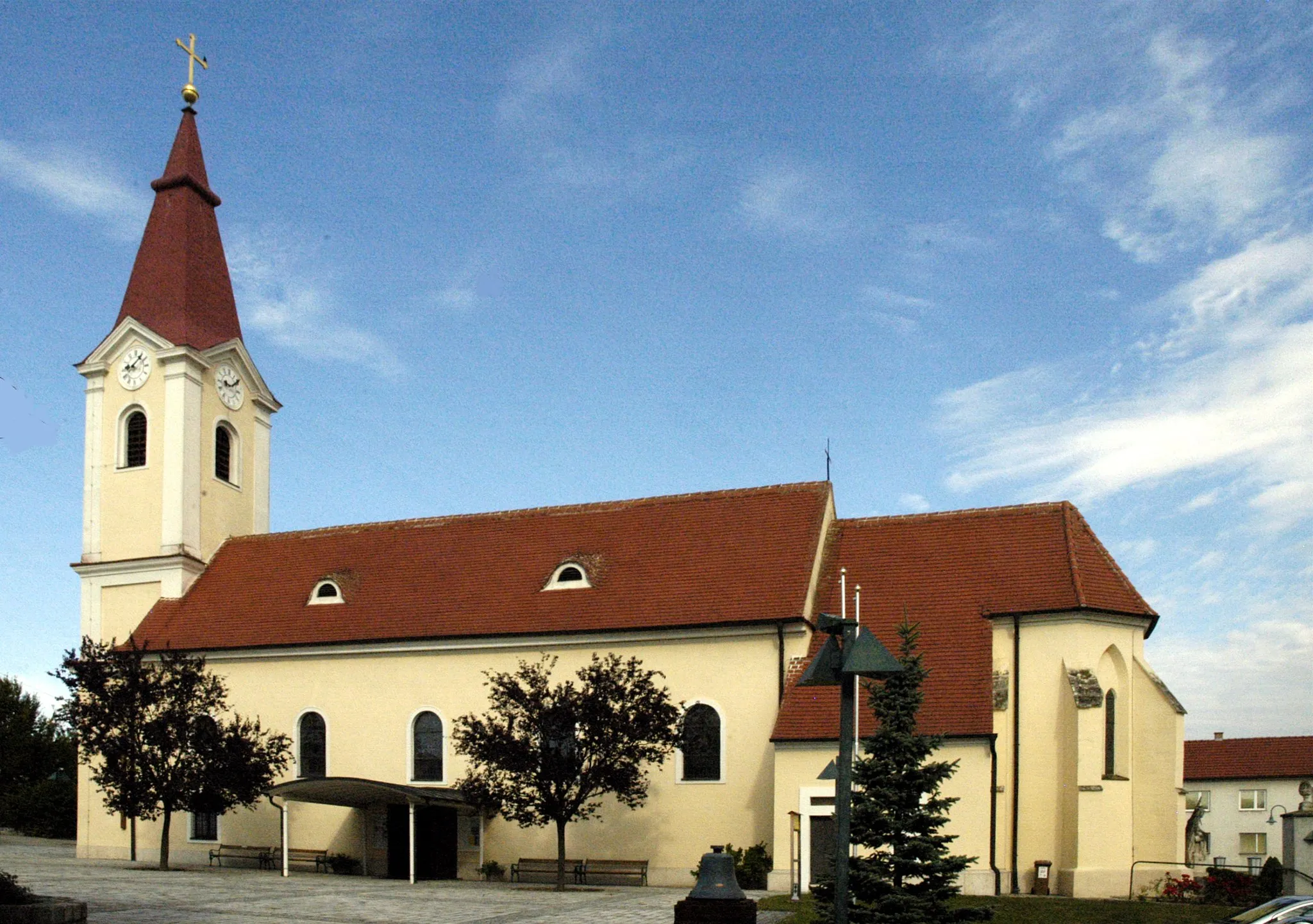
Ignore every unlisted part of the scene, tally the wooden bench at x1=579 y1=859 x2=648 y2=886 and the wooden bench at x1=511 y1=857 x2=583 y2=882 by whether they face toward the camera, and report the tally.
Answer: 2

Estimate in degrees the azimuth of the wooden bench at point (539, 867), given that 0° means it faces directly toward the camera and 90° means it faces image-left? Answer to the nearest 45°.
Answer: approximately 0°

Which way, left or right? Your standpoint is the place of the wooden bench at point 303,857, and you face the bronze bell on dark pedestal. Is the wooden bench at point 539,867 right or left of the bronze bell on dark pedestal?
left

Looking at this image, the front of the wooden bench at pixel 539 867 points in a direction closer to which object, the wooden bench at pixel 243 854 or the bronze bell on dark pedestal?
the bronze bell on dark pedestal

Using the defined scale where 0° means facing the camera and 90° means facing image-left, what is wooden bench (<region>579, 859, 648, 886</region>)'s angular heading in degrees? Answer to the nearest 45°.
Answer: approximately 0°

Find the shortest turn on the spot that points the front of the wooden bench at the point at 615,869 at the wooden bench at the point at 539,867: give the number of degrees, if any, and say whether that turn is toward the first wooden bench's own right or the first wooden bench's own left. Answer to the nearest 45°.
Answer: approximately 135° to the first wooden bench's own right
